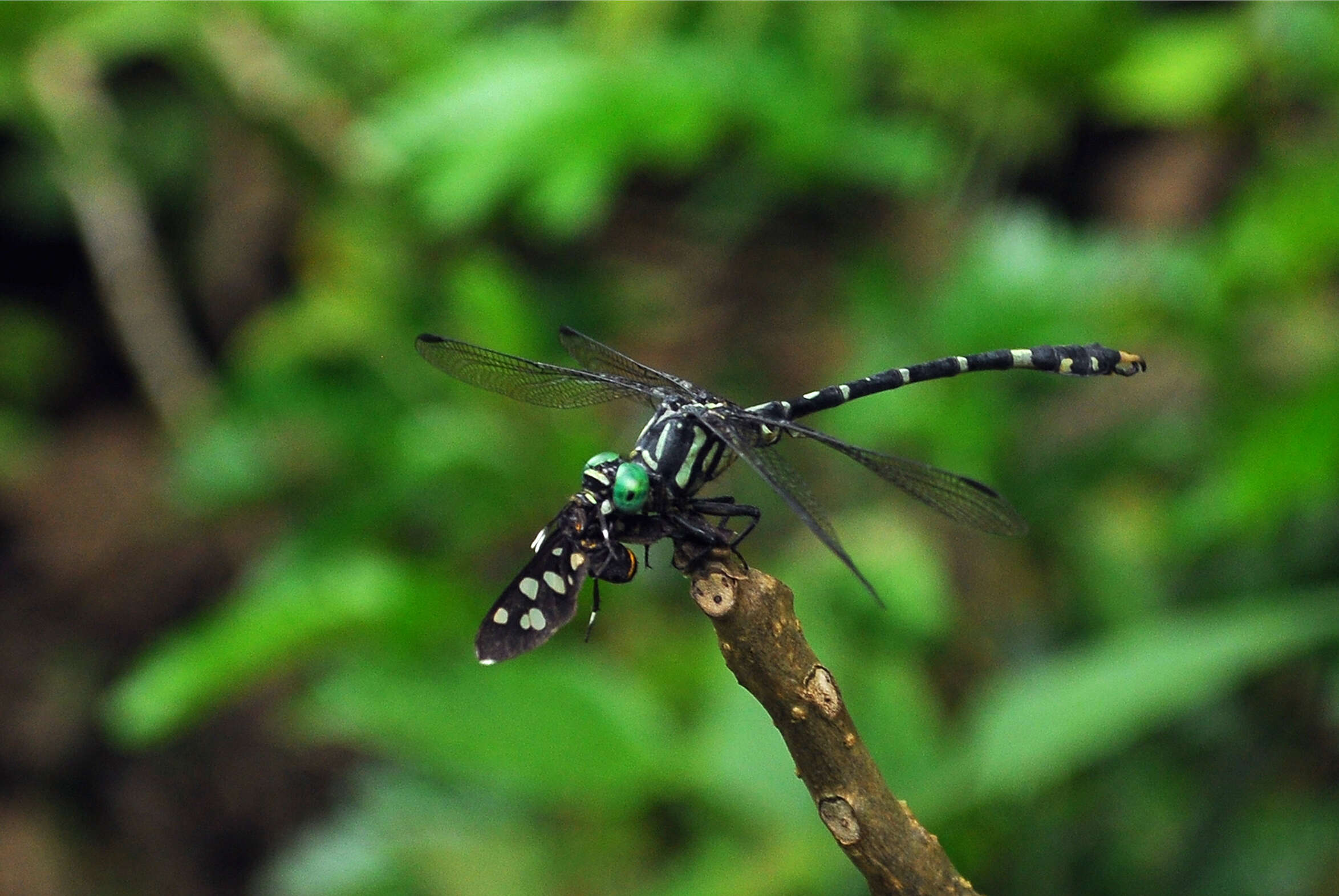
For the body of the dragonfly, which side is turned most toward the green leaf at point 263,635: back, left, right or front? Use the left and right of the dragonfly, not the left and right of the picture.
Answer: right

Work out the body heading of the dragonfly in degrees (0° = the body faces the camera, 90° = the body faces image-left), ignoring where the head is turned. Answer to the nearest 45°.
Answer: approximately 45°

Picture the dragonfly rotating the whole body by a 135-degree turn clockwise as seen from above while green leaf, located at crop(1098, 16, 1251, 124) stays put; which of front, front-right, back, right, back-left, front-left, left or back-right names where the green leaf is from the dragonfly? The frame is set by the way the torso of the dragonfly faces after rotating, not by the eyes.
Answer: front-right

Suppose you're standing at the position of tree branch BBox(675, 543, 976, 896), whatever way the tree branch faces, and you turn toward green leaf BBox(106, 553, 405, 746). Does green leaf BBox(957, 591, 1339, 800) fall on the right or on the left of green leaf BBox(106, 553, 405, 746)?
right

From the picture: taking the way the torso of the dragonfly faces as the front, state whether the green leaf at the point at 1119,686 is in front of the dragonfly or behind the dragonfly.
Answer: behind
